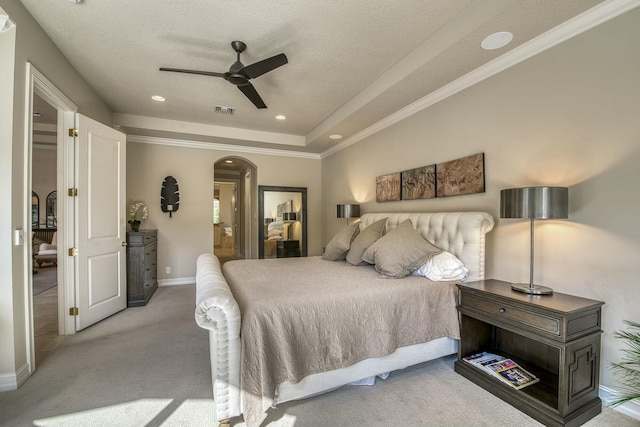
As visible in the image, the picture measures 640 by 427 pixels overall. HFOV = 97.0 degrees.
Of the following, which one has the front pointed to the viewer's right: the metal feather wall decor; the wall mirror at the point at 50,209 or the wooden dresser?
the wooden dresser

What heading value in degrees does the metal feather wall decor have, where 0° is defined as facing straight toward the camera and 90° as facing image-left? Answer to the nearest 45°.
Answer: approximately 0°

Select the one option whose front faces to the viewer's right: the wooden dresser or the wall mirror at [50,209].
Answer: the wooden dresser

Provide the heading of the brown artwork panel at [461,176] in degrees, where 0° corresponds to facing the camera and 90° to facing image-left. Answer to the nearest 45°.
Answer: approximately 45°

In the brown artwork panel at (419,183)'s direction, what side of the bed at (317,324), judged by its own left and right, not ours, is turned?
back

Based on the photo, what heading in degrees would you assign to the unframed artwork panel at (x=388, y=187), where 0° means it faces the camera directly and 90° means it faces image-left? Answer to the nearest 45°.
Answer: approximately 45°

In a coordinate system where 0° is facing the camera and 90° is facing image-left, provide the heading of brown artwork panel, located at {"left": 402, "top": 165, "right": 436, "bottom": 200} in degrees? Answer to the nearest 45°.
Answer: approximately 45°

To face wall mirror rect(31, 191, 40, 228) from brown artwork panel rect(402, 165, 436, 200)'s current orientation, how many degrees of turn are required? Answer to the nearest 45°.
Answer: approximately 45° to its right

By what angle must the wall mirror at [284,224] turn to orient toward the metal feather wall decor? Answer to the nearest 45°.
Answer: approximately 90° to its right

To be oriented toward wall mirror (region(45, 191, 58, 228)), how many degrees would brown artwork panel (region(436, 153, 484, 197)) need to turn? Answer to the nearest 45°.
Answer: approximately 45° to its right

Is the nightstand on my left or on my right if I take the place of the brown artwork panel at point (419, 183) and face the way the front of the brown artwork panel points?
on my left

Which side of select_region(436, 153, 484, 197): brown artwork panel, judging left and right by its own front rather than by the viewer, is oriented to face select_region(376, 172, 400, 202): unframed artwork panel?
right

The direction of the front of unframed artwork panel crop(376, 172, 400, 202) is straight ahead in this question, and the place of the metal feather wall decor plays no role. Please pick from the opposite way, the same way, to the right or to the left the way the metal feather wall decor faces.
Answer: to the left
